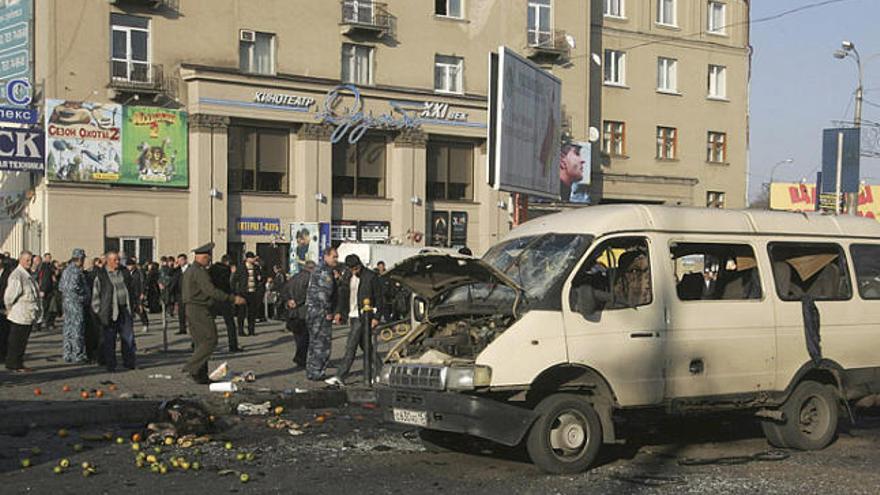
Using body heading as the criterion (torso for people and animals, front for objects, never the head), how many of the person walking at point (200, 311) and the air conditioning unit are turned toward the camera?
1

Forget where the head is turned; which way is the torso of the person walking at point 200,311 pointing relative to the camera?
to the viewer's right

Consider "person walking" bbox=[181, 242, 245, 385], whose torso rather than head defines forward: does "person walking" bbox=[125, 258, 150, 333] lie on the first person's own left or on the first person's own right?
on the first person's own left

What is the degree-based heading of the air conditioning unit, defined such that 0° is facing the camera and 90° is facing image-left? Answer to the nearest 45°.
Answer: approximately 0°

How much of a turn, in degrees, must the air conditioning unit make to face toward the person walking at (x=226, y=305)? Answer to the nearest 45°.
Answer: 0° — it already faces them

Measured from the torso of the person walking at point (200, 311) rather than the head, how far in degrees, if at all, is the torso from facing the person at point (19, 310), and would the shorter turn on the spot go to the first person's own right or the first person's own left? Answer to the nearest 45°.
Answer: approximately 135° to the first person's own left

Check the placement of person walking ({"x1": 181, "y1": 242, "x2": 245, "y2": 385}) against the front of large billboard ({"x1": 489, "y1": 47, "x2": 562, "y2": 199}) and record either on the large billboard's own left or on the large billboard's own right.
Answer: on the large billboard's own right

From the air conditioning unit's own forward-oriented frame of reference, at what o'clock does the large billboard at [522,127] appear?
The large billboard is roughly at 11 o'clock from the air conditioning unit.

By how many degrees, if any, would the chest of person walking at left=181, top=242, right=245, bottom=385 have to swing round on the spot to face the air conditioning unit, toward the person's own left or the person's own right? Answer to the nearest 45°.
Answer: approximately 90° to the person's own left

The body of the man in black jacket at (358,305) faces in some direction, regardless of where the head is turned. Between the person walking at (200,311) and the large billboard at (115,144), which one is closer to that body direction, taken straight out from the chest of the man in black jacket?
the person walking

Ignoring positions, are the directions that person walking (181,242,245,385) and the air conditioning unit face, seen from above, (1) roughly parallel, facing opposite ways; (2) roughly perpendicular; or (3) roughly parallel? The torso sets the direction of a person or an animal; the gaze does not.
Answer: roughly perpendicular
